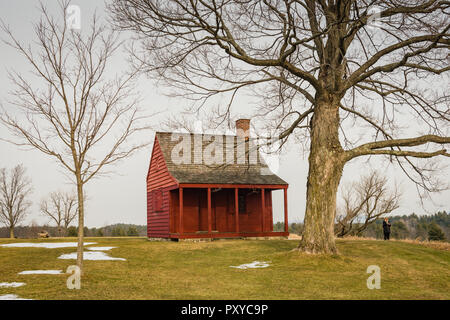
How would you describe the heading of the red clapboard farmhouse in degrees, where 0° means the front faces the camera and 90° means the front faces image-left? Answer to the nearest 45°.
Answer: approximately 0°
